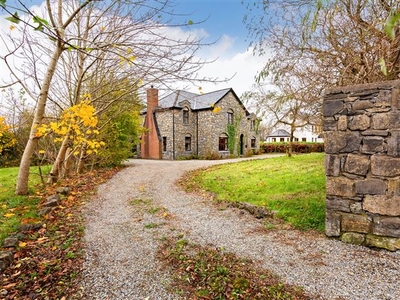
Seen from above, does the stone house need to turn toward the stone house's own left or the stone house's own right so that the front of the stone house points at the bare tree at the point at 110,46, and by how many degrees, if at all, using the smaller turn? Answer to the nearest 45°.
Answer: approximately 45° to the stone house's own right

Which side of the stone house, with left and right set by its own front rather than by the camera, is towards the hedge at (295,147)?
left

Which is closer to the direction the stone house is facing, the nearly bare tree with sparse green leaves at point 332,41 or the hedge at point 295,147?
the nearly bare tree with sparse green leaves

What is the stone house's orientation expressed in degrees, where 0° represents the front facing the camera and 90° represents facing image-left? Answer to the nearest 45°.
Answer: approximately 315°
